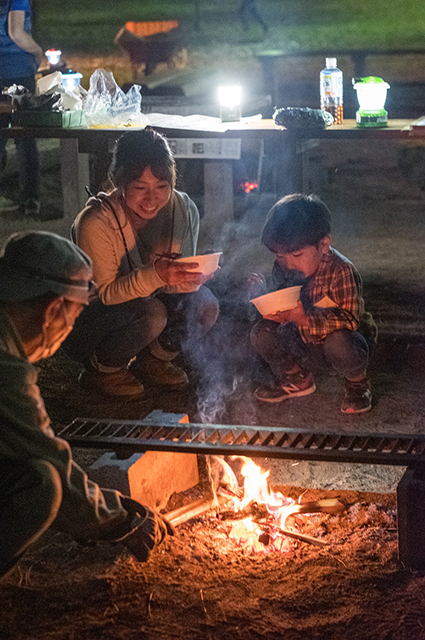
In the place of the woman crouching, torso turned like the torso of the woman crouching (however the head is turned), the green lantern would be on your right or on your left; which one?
on your left

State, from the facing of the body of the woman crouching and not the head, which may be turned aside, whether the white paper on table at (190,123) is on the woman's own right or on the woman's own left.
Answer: on the woman's own left

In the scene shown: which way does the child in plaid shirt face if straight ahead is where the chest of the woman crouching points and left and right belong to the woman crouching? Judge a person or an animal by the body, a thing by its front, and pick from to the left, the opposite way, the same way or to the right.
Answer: to the right

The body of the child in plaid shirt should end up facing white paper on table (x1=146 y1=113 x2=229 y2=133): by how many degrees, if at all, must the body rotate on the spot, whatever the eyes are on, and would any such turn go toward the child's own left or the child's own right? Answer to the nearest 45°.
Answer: approximately 90° to the child's own right

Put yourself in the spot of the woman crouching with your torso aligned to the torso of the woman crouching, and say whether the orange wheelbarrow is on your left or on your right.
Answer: on your left

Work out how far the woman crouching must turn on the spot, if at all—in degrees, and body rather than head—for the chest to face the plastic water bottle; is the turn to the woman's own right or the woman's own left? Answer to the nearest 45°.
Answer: approximately 90° to the woman's own left

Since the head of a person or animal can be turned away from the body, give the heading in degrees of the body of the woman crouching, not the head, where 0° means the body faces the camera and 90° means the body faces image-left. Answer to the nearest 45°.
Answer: approximately 315°

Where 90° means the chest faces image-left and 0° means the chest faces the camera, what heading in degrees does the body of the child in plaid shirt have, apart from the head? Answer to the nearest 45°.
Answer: approximately 45°

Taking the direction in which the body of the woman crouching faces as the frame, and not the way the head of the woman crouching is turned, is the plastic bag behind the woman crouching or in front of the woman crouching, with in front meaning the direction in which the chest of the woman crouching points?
behind

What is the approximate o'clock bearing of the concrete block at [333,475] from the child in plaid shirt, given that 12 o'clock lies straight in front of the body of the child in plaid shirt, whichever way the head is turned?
The concrete block is roughly at 10 o'clock from the child in plaid shirt.

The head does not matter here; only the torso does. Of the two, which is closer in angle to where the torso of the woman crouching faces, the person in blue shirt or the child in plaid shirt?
the child in plaid shirt
